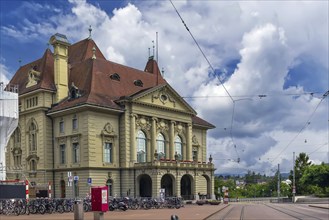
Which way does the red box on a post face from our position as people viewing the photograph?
facing the viewer and to the right of the viewer
